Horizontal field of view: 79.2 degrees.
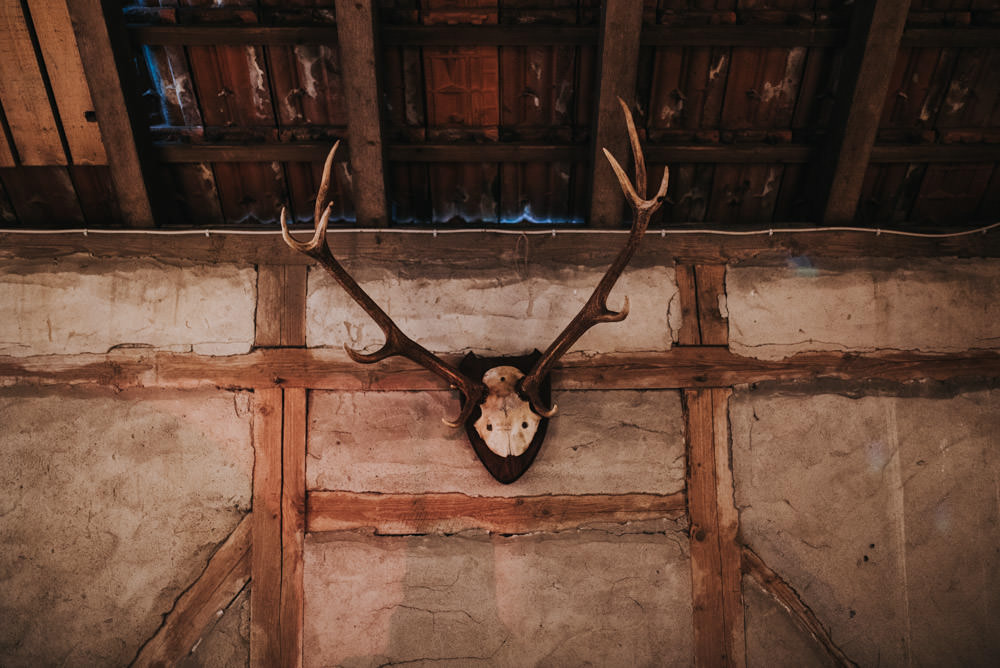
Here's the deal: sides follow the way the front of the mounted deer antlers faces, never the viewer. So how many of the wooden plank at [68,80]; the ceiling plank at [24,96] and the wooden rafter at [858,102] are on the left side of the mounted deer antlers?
1

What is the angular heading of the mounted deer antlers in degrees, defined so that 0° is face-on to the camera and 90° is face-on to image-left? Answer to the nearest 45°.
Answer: approximately 0°

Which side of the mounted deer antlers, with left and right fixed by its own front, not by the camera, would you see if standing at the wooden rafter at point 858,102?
left

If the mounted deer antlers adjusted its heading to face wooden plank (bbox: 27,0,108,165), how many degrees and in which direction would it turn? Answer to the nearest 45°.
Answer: approximately 90° to its right

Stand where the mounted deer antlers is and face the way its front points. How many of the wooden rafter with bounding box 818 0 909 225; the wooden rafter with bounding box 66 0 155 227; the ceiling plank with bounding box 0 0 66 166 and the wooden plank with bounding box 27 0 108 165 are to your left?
1

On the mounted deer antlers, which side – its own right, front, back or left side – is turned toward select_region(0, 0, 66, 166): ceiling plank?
right

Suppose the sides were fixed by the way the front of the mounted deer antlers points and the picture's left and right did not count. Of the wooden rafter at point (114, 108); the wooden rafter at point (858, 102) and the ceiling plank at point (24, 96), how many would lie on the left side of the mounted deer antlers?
1

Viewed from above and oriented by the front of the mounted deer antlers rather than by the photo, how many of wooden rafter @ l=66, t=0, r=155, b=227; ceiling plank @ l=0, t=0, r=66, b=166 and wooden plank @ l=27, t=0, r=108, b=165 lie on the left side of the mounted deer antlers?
0
